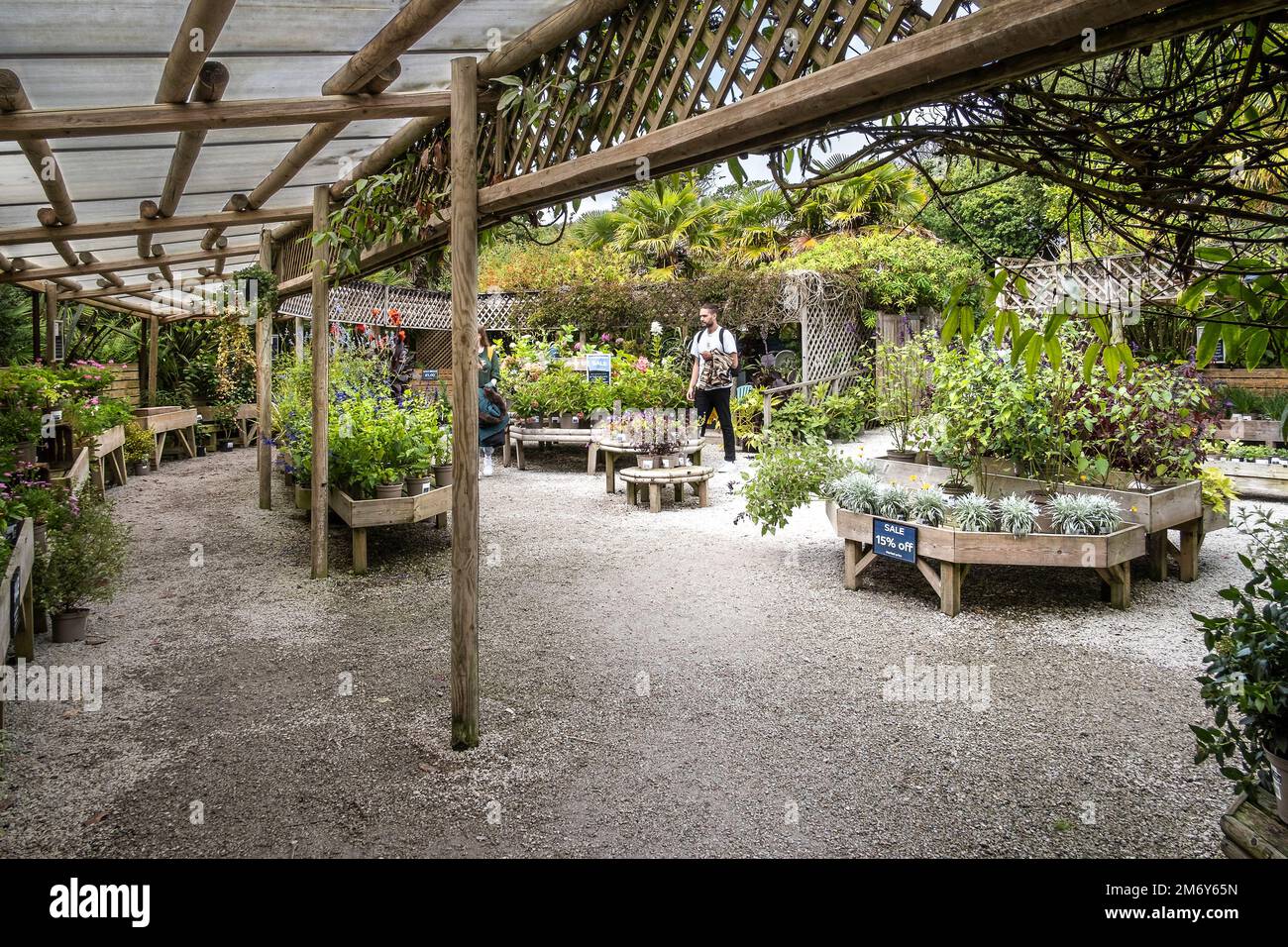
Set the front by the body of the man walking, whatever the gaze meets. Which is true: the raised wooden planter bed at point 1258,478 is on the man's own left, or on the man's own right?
on the man's own left

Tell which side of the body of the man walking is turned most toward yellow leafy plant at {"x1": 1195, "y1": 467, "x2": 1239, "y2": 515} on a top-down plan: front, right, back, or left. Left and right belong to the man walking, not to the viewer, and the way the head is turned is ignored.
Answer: left

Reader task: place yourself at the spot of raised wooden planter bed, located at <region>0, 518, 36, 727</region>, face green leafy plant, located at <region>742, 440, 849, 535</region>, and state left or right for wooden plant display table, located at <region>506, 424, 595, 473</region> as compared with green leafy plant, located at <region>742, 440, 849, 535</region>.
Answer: left

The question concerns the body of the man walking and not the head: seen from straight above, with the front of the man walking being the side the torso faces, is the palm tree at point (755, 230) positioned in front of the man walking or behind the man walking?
behind

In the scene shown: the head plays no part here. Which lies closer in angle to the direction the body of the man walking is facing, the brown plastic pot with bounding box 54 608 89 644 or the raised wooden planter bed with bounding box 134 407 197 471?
the brown plastic pot

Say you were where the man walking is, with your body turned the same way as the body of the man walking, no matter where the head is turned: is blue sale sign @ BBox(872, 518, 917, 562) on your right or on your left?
on your left

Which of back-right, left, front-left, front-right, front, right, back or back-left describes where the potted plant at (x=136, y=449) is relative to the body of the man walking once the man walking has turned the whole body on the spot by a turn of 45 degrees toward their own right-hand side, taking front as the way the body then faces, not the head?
front

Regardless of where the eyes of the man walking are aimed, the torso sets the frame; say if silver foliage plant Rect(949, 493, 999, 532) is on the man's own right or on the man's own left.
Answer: on the man's own left

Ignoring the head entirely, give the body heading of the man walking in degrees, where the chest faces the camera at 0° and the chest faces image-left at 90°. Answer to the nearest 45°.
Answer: approximately 45°

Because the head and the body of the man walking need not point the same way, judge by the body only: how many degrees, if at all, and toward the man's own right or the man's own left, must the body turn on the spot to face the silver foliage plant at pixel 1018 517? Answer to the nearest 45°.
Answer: approximately 45° to the man's own left

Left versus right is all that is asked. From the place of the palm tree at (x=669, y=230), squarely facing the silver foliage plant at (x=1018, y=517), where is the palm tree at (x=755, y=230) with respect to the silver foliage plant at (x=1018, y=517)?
left

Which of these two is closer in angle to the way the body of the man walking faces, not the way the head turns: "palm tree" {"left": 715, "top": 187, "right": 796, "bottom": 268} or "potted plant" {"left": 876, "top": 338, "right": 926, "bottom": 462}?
the potted plant

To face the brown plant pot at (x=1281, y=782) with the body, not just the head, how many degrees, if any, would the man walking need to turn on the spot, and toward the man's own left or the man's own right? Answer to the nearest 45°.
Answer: approximately 45° to the man's own left

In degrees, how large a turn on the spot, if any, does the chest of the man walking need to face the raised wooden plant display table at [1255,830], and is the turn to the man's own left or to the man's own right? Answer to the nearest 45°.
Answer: approximately 45° to the man's own left

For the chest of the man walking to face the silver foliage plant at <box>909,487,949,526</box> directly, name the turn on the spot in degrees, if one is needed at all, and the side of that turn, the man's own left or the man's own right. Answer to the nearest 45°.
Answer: approximately 45° to the man's own left

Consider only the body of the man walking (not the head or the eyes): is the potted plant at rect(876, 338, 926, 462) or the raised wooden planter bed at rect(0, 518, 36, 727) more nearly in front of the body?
the raised wooden planter bed
